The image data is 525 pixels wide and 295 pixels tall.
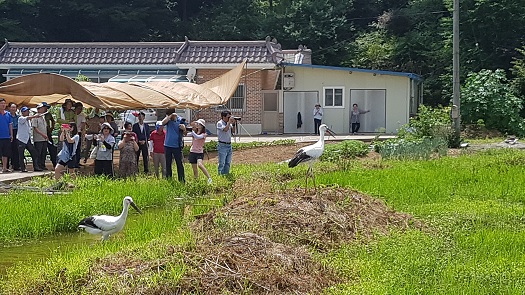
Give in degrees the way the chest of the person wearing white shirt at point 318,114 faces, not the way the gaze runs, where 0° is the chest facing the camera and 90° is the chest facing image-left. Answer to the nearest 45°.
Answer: approximately 0°

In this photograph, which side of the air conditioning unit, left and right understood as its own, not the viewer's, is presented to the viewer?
front

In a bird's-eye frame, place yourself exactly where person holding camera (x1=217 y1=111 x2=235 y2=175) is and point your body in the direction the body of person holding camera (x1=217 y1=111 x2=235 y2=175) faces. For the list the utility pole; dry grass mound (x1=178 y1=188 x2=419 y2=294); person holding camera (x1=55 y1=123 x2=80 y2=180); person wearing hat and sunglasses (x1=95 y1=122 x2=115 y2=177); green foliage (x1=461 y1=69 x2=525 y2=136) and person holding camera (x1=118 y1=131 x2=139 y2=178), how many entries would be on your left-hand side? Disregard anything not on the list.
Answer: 2

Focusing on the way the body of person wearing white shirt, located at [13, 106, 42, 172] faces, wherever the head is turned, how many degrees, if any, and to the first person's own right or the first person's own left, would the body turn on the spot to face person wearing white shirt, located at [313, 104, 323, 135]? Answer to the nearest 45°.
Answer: approximately 90° to the first person's own left

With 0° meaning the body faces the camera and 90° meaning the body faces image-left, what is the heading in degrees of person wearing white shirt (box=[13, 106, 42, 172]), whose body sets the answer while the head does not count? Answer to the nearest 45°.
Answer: approximately 315°

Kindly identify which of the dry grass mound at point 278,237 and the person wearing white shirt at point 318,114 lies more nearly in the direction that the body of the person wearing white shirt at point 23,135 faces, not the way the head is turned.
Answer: the dry grass mound

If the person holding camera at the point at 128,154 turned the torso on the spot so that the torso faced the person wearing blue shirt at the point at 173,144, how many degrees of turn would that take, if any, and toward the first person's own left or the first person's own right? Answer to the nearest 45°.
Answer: approximately 45° to the first person's own left

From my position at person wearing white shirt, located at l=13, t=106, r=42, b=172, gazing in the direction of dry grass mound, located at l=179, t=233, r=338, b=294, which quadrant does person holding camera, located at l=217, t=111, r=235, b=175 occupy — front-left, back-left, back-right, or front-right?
front-left

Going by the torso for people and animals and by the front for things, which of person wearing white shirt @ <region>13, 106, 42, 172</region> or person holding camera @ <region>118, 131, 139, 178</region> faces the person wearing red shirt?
the person wearing white shirt

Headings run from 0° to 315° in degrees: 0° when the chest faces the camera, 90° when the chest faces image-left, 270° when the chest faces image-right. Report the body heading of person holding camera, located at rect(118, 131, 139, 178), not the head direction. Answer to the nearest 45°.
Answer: approximately 0°

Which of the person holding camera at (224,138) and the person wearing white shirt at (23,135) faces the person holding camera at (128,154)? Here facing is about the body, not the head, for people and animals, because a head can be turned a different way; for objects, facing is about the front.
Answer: the person wearing white shirt

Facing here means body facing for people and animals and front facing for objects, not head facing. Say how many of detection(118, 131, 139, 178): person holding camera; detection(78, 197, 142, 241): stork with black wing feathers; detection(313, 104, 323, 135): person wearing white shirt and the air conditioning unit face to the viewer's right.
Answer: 1

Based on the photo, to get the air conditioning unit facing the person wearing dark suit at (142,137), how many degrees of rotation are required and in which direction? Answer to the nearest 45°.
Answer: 0° — it already faces them

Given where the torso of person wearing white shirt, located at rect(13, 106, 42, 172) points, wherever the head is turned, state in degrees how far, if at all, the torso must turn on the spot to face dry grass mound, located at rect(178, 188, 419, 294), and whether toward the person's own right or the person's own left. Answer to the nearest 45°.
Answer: approximately 45° to the person's own right
